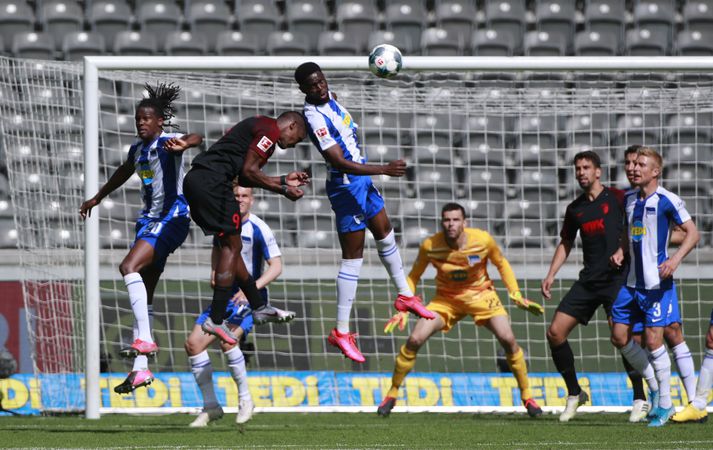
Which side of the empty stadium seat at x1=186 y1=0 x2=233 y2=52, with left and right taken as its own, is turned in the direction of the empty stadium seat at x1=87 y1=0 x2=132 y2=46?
right

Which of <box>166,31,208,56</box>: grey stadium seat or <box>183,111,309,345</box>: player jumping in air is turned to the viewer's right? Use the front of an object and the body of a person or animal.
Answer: the player jumping in air

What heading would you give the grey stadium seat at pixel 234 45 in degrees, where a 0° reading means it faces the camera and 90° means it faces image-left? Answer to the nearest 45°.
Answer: approximately 0°

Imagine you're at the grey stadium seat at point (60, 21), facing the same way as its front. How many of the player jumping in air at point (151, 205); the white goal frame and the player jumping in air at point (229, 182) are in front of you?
3

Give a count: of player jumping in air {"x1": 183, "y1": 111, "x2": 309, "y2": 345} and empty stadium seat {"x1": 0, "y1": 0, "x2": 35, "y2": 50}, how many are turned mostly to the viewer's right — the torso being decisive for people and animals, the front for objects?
1

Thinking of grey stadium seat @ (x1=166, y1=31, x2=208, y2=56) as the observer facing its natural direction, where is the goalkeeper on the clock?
The goalkeeper is roughly at 11 o'clock from the grey stadium seat.

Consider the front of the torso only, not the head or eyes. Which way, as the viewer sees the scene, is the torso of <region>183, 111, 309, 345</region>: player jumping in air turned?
to the viewer's right

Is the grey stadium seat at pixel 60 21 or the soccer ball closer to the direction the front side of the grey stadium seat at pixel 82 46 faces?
the soccer ball

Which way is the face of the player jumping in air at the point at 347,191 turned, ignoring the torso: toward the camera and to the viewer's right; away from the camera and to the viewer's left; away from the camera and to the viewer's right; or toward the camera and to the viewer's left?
toward the camera and to the viewer's right

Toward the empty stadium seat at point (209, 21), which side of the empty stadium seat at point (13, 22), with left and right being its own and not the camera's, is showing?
left

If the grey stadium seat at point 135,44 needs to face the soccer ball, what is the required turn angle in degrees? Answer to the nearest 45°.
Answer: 0° — it already faces it

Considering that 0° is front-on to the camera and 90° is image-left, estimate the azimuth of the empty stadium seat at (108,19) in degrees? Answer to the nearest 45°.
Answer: approximately 0°
